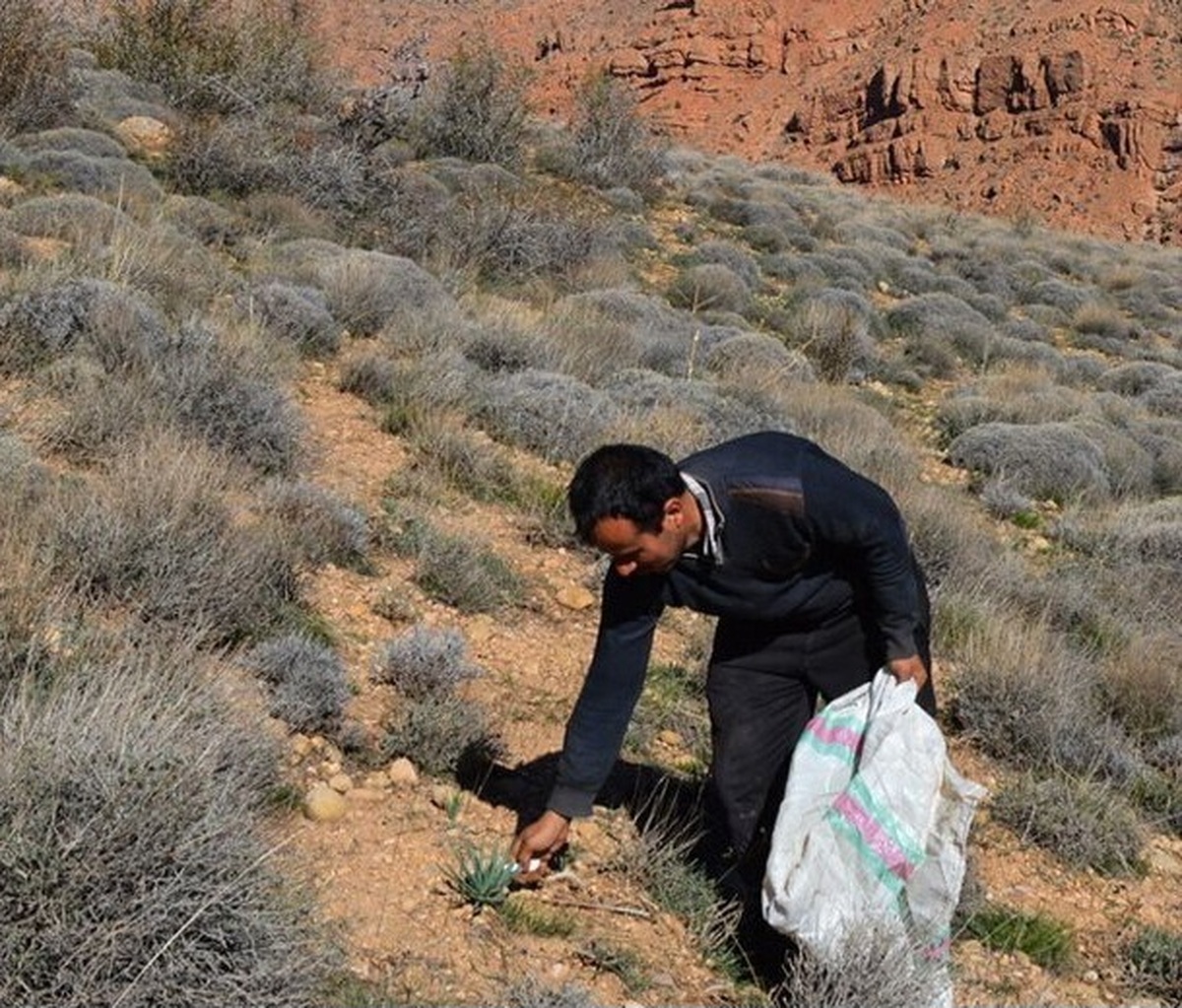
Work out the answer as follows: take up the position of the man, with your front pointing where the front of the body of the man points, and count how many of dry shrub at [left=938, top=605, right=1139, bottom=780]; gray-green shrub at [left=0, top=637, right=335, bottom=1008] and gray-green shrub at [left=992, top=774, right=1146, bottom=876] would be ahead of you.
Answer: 1

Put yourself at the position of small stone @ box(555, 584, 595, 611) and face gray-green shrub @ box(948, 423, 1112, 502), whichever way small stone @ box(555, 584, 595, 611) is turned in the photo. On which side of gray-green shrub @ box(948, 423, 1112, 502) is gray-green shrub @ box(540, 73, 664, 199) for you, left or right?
left

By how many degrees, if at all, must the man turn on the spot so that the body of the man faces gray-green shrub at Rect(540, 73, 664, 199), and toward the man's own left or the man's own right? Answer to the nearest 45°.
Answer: approximately 135° to the man's own right

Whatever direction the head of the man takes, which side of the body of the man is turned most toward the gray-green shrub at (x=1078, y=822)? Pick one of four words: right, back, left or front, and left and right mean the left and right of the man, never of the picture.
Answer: back

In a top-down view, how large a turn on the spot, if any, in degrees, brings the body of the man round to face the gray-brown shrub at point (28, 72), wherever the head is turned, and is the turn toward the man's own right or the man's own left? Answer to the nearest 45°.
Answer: approximately 90° to the man's own right

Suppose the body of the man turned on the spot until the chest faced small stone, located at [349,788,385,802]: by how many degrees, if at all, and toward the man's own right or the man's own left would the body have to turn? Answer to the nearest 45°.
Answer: approximately 45° to the man's own right

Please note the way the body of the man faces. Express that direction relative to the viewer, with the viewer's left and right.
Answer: facing the viewer and to the left of the viewer

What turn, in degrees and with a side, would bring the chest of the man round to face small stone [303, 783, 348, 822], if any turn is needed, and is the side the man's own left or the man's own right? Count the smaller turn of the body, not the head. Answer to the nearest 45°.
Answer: approximately 45° to the man's own right

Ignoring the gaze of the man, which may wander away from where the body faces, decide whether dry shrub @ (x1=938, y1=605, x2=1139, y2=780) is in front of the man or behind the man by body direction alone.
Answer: behind

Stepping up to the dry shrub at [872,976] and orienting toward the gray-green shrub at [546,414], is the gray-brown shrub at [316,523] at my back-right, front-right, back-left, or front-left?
front-left

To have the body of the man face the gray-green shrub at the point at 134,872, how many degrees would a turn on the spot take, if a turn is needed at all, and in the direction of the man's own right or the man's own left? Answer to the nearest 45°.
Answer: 0° — they already face it

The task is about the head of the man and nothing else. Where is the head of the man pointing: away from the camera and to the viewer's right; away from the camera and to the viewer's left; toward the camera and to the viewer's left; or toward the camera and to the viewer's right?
toward the camera and to the viewer's left
